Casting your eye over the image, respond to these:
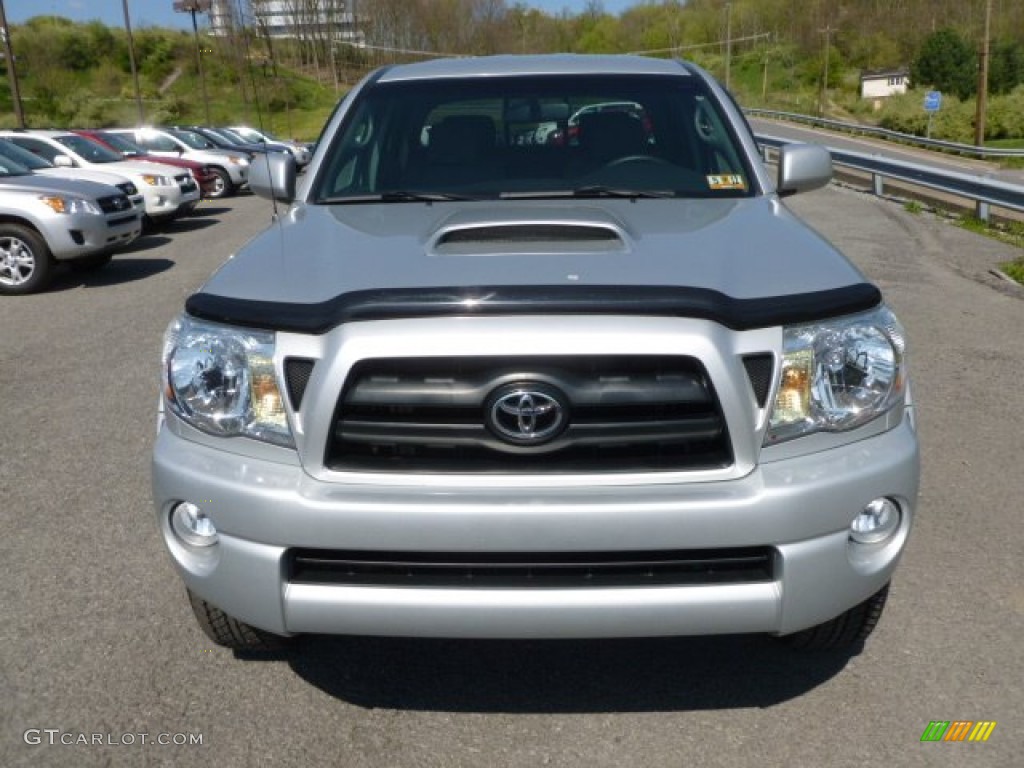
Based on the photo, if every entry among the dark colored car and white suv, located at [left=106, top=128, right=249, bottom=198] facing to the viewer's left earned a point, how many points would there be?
0

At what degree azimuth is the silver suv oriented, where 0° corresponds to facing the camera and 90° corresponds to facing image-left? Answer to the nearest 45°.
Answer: approximately 315°

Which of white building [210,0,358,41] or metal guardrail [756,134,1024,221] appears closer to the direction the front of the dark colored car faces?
the metal guardrail

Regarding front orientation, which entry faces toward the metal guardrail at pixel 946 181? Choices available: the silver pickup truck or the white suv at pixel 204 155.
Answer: the white suv

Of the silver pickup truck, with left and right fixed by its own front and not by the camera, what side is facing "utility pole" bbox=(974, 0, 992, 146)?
back

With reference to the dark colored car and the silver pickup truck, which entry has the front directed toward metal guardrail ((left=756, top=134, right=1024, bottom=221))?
the dark colored car

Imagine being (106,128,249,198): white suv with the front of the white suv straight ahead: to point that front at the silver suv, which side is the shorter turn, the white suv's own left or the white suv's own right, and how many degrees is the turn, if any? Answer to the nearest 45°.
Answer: approximately 45° to the white suv's own right

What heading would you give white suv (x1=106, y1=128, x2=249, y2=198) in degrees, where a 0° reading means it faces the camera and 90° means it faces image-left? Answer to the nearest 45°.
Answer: approximately 315°

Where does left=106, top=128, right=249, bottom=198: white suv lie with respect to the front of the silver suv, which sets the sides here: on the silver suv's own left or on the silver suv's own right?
on the silver suv's own left

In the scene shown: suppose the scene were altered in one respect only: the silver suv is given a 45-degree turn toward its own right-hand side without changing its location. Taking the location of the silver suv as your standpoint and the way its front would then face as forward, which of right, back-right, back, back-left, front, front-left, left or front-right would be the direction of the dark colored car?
back

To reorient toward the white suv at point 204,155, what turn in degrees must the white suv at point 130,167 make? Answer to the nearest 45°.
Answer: approximately 135° to its left
